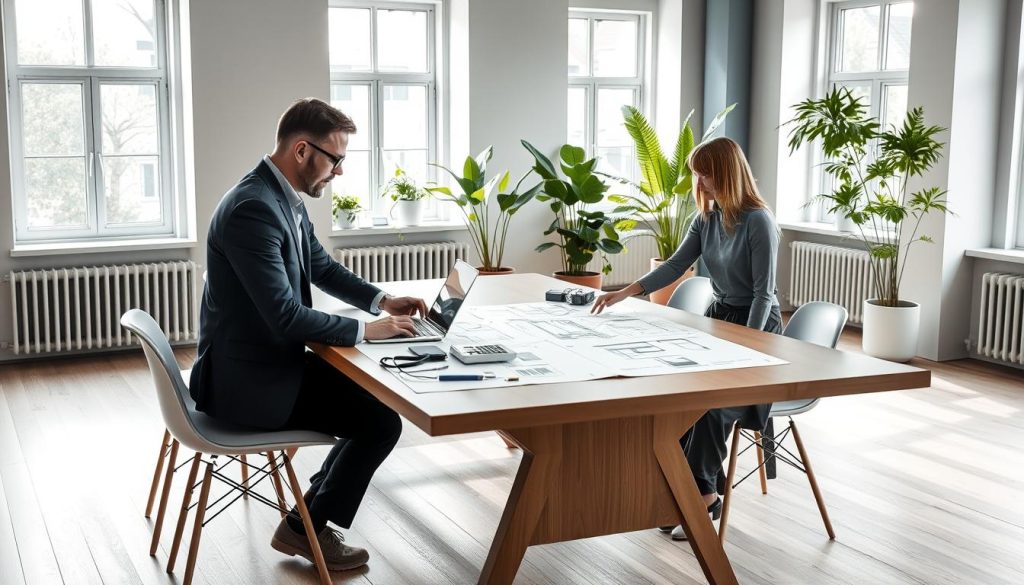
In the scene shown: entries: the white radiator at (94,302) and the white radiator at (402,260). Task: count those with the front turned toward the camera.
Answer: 2

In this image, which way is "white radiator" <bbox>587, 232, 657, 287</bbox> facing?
toward the camera

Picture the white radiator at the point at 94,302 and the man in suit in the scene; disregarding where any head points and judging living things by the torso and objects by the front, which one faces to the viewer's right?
the man in suit

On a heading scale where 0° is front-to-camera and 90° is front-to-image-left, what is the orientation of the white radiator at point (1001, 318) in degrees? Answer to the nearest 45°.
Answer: approximately 45°

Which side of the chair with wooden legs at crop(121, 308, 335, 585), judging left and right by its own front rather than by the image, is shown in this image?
right

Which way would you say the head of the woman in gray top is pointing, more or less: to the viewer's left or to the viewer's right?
to the viewer's left

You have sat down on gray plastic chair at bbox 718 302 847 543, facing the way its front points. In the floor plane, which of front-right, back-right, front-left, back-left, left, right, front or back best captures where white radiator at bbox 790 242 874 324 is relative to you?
back-right

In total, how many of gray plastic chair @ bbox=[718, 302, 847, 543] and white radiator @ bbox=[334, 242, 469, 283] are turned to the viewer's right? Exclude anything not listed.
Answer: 0

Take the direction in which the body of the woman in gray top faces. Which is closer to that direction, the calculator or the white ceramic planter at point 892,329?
the calculator

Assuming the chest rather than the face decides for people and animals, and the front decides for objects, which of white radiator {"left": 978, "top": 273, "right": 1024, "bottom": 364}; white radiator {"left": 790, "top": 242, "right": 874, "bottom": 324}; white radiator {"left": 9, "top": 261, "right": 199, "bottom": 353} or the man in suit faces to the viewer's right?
the man in suit

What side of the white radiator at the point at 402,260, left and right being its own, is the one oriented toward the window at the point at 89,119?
right

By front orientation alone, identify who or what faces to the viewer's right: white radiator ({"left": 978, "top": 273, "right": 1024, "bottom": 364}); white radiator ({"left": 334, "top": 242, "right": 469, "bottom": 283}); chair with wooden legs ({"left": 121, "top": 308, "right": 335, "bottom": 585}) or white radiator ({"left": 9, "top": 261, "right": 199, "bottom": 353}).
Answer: the chair with wooden legs

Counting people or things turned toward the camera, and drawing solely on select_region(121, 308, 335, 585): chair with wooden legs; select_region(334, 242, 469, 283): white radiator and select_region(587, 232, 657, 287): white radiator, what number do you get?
2

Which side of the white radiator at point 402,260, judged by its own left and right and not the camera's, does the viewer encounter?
front

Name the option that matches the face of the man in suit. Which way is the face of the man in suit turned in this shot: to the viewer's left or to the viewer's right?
to the viewer's right

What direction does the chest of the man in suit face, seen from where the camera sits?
to the viewer's right

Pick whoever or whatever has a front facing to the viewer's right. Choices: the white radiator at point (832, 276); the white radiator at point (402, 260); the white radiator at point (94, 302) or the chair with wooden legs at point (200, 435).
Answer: the chair with wooden legs

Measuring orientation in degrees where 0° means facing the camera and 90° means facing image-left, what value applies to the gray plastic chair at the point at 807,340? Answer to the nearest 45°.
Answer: approximately 45°
